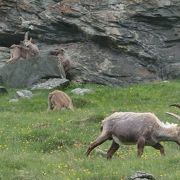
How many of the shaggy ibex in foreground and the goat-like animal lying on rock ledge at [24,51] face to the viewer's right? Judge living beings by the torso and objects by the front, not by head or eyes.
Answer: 2

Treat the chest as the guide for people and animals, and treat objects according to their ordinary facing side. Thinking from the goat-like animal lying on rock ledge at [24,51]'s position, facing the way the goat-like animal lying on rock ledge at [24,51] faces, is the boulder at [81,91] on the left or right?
on its right

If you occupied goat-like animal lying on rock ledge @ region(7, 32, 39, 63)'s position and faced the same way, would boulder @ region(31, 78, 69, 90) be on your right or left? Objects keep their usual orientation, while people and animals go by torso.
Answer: on your right

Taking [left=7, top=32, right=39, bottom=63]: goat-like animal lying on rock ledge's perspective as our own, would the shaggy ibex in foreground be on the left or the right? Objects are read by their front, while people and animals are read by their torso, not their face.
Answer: on its right

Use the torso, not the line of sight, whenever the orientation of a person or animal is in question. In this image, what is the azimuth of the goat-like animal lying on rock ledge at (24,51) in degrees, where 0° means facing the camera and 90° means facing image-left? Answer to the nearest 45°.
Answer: approximately 270°

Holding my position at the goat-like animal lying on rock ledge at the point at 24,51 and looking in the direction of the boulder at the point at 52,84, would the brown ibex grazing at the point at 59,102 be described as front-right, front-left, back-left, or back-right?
front-right

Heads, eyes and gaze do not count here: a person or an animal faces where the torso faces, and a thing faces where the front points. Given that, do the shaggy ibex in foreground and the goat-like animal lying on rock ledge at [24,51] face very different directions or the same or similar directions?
same or similar directions

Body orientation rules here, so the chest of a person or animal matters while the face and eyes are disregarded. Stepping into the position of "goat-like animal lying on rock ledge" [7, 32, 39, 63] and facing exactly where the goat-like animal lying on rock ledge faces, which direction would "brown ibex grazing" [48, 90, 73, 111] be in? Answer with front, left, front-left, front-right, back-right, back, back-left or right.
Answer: right

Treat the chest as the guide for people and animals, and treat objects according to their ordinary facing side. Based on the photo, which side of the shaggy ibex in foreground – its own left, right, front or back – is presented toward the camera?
right
